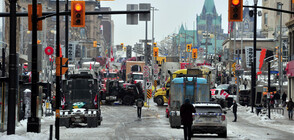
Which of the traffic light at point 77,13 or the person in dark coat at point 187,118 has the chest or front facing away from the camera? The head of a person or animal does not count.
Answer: the person in dark coat

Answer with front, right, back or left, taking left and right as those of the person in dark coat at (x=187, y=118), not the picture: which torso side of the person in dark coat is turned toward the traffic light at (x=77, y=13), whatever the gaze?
left

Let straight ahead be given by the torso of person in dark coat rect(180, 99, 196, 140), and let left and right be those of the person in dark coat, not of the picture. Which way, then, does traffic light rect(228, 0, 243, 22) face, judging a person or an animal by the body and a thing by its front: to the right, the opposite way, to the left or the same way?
the opposite way

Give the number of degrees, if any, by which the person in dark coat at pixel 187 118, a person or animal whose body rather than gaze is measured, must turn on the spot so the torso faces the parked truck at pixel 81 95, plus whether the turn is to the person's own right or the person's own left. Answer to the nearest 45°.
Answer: approximately 45° to the person's own left

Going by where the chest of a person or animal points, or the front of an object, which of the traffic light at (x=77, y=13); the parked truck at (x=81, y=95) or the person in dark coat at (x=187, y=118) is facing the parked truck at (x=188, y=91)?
the person in dark coat

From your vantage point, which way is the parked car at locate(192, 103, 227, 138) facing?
away from the camera

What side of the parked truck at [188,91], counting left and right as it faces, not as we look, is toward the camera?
back

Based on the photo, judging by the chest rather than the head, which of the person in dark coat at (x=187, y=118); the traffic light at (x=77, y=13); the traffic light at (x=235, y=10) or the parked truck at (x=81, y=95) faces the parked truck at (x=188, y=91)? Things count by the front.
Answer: the person in dark coat

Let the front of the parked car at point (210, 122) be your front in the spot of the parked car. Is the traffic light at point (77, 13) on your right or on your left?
on your left

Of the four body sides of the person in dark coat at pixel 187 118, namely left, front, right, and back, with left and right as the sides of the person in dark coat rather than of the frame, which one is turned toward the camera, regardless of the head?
back
